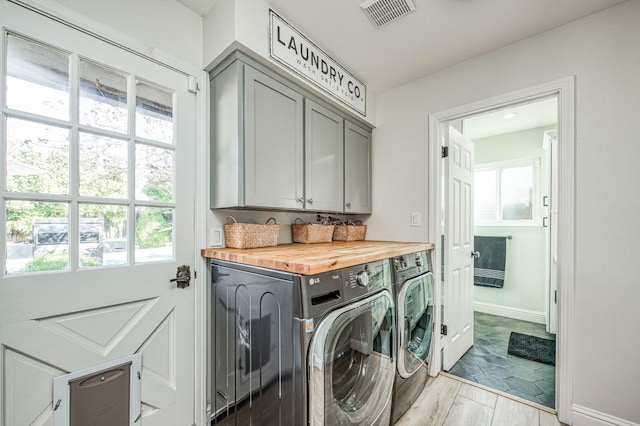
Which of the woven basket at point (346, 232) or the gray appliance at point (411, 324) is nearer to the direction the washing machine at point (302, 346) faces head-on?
the gray appliance

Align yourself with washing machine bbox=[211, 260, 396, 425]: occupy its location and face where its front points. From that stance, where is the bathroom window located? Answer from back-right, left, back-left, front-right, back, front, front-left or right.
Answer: left

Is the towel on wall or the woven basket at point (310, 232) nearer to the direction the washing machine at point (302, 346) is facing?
the towel on wall

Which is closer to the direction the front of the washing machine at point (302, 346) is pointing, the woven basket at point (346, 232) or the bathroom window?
the bathroom window

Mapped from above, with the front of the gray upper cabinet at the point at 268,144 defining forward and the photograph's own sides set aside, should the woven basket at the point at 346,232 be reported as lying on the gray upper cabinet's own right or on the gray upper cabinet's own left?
on the gray upper cabinet's own left

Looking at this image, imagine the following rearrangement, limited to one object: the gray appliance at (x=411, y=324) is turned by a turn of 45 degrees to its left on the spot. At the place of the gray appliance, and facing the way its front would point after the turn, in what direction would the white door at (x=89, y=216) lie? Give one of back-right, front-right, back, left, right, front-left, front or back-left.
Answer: back-right

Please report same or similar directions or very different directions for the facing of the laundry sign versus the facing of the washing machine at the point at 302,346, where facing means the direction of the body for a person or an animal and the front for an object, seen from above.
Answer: same or similar directions

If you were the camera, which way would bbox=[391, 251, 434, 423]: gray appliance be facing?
facing the viewer and to the right of the viewer

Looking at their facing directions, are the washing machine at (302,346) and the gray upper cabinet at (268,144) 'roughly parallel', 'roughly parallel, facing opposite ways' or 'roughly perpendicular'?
roughly parallel

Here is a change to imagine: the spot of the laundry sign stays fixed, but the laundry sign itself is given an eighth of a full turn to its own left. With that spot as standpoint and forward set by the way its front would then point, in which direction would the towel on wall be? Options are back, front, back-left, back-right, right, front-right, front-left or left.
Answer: front-left

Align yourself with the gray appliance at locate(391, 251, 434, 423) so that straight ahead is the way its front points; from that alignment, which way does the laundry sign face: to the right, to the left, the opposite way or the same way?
the same way

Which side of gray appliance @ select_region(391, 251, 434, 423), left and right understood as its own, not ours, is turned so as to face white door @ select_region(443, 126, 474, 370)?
left
